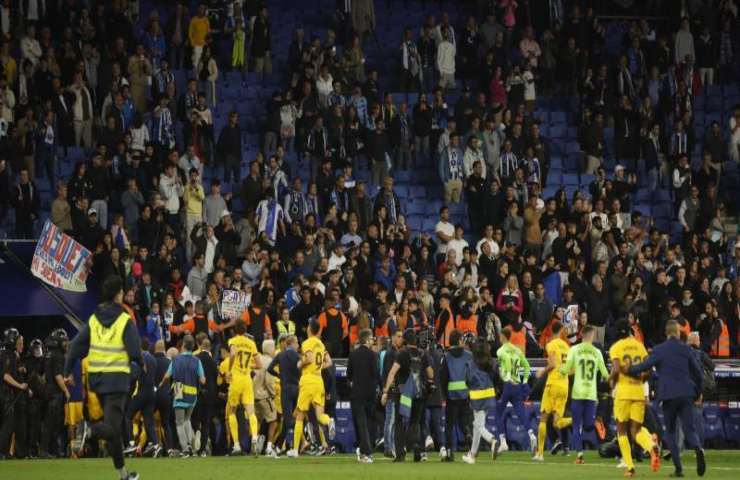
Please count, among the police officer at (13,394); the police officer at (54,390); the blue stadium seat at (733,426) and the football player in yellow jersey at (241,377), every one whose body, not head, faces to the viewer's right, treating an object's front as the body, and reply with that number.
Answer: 2

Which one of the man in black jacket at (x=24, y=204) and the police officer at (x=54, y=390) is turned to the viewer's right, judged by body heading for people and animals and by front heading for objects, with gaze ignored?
the police officer

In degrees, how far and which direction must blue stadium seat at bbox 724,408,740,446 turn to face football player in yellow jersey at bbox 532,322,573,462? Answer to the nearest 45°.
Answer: approximately 45° to its right

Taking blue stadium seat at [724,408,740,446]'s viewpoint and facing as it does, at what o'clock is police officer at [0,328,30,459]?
The police officer is roughly at 2 o'clock from the blue stadium seat.

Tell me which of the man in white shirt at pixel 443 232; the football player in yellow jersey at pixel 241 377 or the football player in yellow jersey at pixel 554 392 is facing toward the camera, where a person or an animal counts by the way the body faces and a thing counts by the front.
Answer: the man in white shirt

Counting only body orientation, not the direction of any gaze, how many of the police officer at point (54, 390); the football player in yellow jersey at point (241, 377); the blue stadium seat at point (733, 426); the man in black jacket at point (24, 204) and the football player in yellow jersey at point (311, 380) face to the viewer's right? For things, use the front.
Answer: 1

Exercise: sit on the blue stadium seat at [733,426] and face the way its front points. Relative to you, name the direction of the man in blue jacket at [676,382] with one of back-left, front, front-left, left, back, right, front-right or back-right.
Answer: front

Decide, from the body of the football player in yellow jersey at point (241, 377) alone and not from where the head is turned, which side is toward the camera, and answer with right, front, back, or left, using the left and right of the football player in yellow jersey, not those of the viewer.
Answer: back

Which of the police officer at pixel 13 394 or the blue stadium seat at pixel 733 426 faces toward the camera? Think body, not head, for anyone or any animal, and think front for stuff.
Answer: the blue stadium seat

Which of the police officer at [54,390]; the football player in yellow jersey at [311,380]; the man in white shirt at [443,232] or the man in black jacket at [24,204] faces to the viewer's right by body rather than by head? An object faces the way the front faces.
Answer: the police officer

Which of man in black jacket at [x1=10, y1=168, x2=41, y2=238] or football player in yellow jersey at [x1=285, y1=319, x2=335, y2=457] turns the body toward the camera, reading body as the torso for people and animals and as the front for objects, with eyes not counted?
the man in black jacket

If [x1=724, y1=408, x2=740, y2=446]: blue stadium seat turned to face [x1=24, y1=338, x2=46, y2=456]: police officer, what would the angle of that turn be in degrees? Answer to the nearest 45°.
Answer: approximately 45° to its right

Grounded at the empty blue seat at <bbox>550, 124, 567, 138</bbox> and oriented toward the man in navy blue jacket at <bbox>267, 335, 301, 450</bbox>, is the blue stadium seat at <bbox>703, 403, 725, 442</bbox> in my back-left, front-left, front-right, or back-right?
front-left

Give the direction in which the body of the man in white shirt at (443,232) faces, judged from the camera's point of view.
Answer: toward the camera

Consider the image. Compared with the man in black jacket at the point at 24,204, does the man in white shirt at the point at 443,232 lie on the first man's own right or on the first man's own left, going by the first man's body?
on the first man's own left
